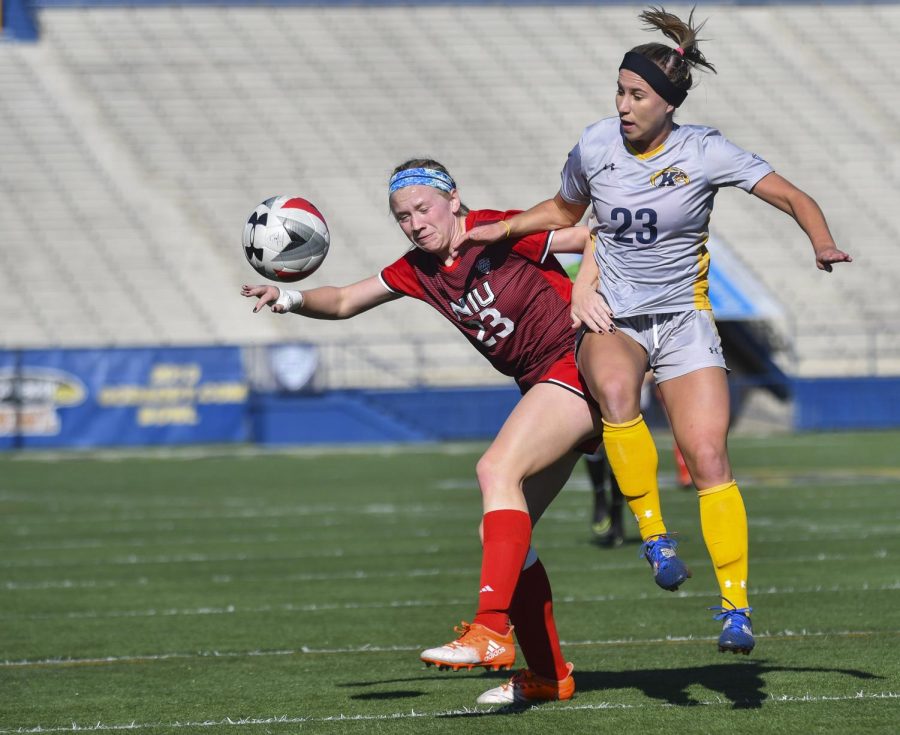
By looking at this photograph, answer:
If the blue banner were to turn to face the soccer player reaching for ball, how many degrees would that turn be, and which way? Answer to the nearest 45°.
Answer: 0° — it already faces them

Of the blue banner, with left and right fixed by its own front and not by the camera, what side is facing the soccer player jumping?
front

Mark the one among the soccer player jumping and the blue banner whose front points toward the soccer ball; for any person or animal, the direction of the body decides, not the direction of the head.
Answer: the blue banner

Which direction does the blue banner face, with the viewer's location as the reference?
facing the viewer

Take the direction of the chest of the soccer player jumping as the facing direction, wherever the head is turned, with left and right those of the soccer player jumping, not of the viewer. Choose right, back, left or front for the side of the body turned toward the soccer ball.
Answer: right

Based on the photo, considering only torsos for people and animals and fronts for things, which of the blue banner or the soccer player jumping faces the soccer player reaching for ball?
the blue banner

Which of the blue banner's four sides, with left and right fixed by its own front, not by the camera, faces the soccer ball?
front

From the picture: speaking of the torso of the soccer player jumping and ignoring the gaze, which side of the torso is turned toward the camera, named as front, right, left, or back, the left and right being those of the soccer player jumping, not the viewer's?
front

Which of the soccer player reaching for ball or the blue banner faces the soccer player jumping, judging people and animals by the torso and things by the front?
the blue banner

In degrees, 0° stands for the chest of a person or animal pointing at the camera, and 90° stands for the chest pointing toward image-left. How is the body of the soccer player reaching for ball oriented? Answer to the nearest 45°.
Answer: approximately 45°

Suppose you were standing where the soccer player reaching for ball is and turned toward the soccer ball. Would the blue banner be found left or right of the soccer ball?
right

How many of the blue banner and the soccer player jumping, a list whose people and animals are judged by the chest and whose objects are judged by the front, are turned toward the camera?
2

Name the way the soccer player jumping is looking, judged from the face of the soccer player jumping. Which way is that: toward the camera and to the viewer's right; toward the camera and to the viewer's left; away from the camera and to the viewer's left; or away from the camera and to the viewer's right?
toward the camera and to the viewer's left
